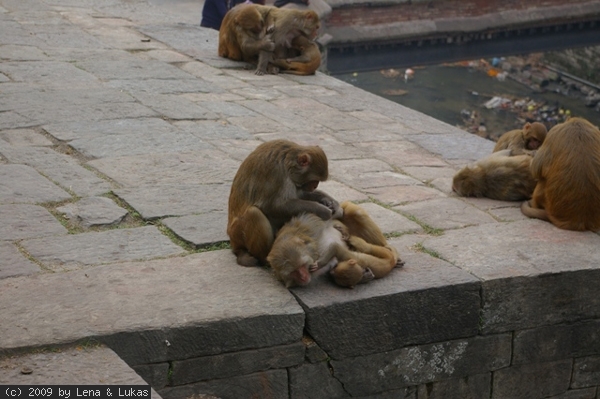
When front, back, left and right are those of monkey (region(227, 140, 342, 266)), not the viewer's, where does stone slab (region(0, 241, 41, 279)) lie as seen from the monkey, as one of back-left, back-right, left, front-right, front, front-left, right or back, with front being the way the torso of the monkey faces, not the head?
back

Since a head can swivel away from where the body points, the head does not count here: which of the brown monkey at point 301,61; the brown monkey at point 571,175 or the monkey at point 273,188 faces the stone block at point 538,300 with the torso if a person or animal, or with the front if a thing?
the monkey

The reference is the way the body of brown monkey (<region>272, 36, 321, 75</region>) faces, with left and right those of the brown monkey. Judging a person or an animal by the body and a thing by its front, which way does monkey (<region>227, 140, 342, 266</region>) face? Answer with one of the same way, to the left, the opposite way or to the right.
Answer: the opposite way

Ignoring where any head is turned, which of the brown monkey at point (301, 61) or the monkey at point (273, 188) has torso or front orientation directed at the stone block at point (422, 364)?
the monkey

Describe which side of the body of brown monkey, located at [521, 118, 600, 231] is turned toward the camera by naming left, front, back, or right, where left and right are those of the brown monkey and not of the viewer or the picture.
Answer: back

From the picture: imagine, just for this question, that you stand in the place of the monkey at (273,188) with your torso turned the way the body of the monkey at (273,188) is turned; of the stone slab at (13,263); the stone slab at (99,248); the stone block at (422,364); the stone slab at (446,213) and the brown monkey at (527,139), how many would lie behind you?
2

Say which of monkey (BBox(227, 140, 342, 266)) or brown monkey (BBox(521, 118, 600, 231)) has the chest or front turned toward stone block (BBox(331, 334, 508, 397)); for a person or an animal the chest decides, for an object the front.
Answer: the monkey

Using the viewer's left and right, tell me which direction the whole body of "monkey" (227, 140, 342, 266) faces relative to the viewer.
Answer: facing to the right of the viewer

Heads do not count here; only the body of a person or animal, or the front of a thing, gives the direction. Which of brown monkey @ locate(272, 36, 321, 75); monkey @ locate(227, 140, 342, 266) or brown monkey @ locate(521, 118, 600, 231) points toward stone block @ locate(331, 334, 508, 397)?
the monkey

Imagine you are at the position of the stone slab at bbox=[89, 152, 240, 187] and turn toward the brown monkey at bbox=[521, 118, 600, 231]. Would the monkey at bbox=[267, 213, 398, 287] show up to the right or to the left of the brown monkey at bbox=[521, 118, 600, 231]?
right
